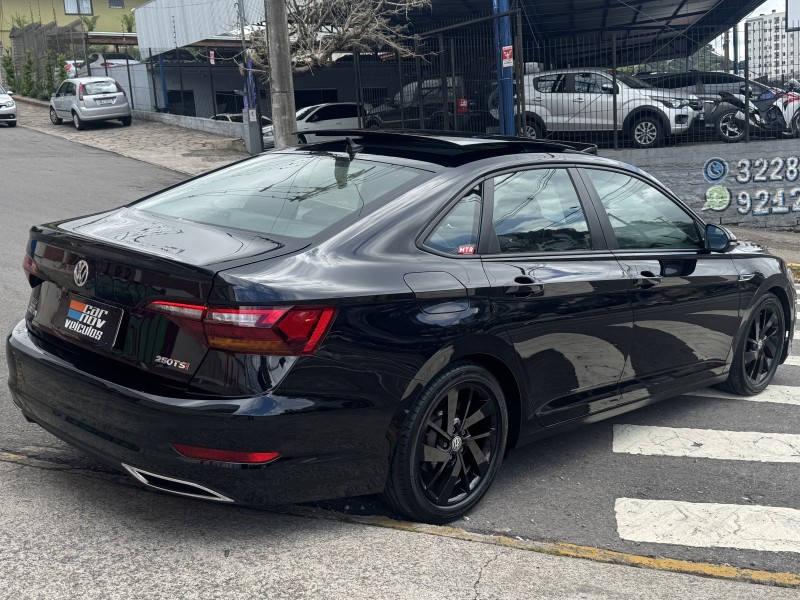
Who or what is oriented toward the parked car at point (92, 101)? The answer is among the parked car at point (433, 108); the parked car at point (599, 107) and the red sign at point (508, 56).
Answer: the parked car at point (433, 108)

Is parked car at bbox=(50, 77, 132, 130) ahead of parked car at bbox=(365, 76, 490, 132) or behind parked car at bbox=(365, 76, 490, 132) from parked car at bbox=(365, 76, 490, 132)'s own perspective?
ahead

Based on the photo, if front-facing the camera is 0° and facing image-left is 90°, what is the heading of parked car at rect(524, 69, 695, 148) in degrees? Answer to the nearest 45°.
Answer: approximately 315°

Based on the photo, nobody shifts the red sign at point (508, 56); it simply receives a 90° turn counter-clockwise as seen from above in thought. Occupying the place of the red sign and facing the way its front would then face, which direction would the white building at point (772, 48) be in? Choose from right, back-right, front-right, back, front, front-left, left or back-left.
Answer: front

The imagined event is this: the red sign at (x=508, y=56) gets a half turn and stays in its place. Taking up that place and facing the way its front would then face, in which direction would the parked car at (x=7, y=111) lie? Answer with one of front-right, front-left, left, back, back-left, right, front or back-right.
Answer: front-left

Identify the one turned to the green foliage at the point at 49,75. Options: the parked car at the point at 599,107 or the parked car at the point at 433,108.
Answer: the parked car at the point at 433,108

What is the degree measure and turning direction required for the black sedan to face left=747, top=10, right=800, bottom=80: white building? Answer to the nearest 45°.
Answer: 0° — it already faces it

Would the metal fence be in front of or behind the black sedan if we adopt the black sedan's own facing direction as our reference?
in front

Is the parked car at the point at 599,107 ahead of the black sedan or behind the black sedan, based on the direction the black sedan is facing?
ahead

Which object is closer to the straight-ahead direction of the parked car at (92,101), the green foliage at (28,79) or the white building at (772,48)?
the green foliage
